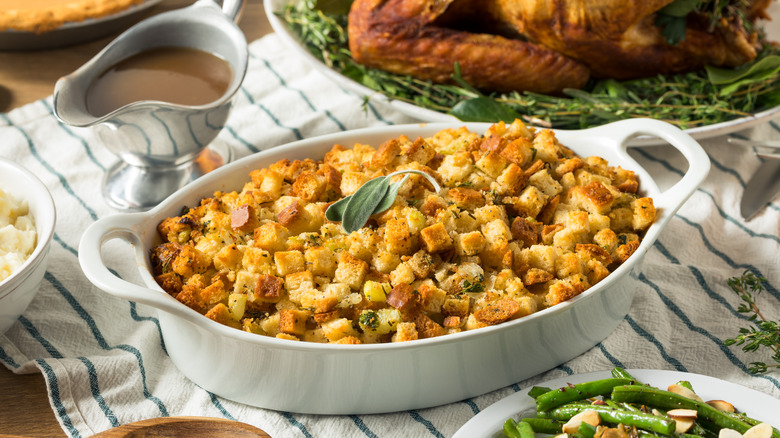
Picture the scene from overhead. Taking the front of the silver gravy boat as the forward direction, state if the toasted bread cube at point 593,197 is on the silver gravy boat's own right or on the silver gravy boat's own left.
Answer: on the silver gravy boat's own left

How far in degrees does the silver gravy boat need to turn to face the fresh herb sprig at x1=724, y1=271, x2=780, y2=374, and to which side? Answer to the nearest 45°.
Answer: approximately 90° to its left

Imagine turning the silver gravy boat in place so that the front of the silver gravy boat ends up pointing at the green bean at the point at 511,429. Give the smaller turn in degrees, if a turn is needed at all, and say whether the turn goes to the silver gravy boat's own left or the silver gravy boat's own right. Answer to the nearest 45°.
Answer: approximately 90° to the silver gravy boat's own left

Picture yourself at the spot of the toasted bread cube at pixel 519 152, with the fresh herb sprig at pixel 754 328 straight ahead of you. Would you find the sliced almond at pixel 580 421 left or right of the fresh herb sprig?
right

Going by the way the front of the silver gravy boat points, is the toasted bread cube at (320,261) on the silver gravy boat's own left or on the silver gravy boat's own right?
on the silver gravy boat's own left

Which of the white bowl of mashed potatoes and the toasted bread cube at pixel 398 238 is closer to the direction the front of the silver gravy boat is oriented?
the white bowl of mashed potatoes

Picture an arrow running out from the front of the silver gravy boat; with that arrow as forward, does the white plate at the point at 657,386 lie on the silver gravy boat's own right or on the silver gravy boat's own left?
on the silver gravy boat's own left

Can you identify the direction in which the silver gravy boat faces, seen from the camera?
facing the viewer and to the left of the viewer

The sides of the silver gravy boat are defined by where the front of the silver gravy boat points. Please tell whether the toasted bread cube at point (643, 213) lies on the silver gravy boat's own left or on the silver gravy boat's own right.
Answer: on the silver gravy boat's own left

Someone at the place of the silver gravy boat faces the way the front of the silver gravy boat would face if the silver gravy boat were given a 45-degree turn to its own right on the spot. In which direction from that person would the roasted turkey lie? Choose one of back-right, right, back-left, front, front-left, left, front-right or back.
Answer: back

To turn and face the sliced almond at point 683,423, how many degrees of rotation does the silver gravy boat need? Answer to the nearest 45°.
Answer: approximately 90° to its left
